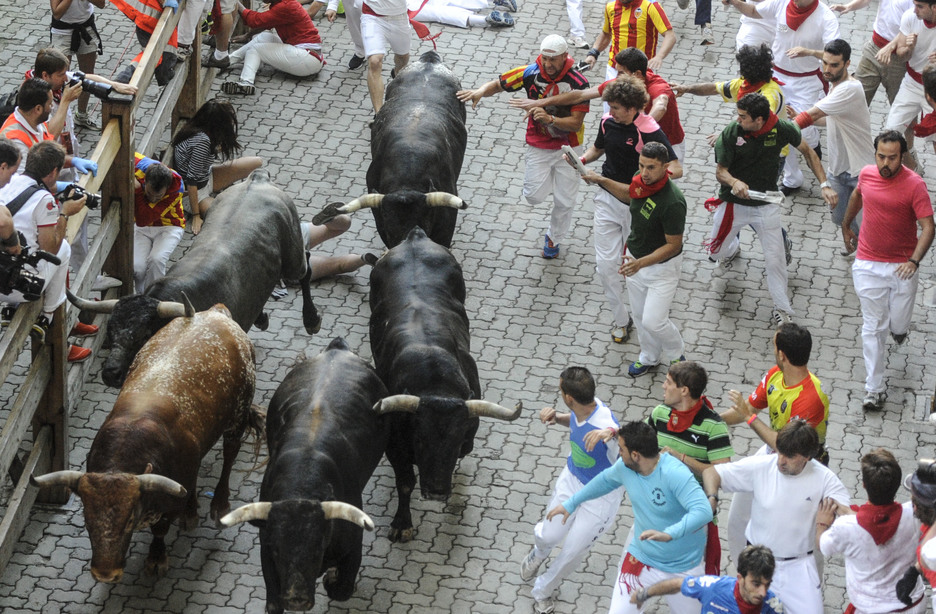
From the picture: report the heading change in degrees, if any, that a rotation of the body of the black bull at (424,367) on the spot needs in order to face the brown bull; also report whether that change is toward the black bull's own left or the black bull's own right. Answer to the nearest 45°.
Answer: approximately 90° to the black bull's own right

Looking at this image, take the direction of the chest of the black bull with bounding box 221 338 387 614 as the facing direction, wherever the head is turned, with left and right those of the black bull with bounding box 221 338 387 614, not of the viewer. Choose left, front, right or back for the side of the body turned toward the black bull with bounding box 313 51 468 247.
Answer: back

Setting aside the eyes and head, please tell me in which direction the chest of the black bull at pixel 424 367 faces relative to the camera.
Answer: toward the camera

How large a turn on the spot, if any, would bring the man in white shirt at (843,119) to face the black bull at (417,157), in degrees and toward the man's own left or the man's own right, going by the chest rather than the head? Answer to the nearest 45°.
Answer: approximately 45° to the man's own right

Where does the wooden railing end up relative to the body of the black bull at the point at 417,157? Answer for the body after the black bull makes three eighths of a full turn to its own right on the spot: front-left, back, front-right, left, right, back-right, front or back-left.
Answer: left

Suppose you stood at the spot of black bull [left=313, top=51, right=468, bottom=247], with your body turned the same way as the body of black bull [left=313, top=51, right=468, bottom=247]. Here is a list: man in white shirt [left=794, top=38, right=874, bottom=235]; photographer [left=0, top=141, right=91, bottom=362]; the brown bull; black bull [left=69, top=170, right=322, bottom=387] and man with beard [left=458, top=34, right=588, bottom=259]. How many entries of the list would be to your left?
2

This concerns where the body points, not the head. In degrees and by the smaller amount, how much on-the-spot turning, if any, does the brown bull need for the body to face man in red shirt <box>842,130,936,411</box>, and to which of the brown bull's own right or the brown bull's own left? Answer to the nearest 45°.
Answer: approximately 135° to the brown bull's own left

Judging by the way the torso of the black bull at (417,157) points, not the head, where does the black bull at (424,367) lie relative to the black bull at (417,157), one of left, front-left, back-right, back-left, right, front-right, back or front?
front

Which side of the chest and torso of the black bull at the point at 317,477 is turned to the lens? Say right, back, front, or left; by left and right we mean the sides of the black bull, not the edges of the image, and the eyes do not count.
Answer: front

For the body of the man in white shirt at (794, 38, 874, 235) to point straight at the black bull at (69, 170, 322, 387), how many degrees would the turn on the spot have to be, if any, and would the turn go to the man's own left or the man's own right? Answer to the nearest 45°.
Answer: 0° — they already face it

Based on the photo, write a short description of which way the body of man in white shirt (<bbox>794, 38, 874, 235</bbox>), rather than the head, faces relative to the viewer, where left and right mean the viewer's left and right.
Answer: facing the viewer and to the left of the viewer
